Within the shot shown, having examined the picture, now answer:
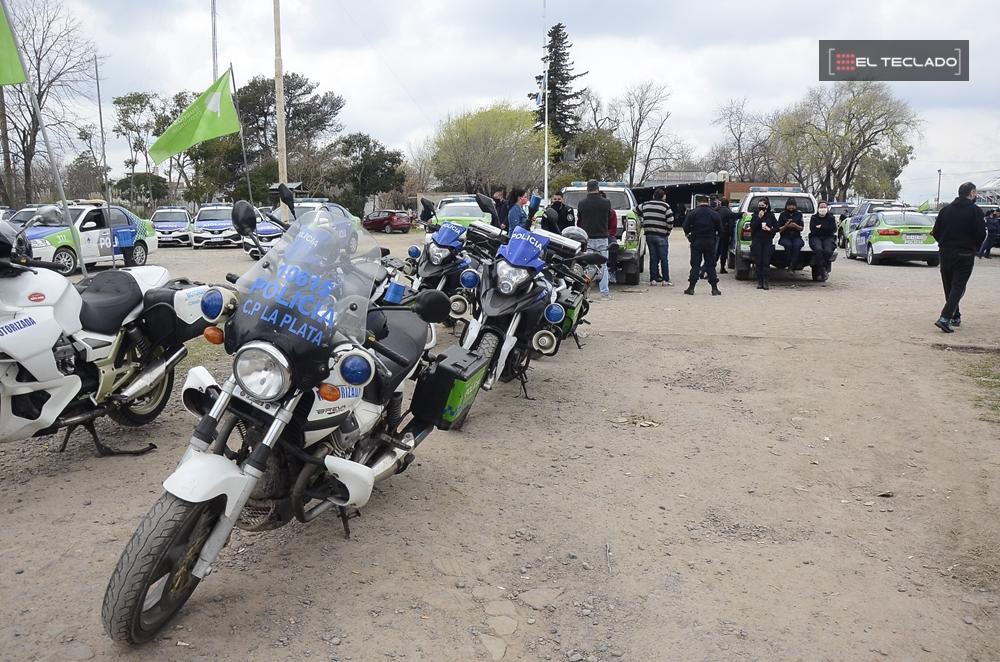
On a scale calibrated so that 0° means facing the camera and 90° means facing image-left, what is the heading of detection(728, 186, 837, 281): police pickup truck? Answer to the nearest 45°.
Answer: approximately 180°

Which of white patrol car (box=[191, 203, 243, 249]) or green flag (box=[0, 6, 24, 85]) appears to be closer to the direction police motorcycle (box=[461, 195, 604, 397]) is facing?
the green flag

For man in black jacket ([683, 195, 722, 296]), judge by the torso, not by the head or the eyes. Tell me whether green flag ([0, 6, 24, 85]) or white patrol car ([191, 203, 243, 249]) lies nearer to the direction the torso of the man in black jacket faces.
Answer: the white patrol car

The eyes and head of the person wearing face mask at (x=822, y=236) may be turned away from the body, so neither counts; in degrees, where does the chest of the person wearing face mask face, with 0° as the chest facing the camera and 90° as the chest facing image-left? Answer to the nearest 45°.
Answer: approximately 0°

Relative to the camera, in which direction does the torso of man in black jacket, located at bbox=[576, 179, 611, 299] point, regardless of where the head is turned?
away from the camera

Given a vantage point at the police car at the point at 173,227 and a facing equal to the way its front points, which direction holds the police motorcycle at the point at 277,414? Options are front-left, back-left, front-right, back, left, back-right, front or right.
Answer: front-left

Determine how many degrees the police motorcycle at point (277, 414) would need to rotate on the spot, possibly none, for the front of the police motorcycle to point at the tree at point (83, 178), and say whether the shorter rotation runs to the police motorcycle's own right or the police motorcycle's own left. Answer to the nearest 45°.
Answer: approximately 135° to the police motorcycle's own right

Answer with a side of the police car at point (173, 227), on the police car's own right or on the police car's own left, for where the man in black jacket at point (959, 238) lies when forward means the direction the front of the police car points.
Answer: on the police car's own left
